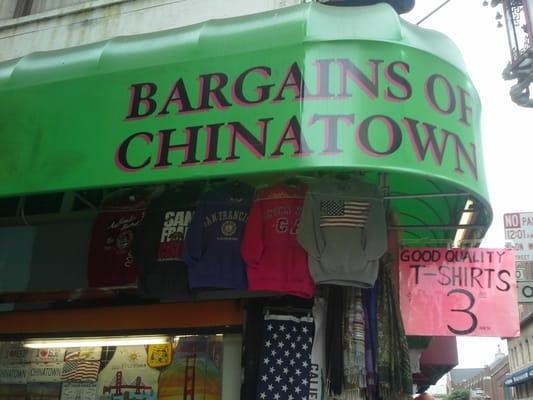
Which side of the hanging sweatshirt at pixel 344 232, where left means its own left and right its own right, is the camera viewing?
front

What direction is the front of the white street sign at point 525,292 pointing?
toward the camera

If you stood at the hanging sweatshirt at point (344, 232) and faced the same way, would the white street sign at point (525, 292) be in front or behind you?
behind

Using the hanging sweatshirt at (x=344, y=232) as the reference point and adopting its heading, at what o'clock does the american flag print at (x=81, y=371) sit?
The american flag print is roughly at 4 o'clock from the hanging sweatshirt.

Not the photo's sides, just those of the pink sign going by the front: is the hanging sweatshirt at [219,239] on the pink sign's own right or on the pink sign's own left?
on the pink sign's own right

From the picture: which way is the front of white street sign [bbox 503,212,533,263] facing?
toward the camera

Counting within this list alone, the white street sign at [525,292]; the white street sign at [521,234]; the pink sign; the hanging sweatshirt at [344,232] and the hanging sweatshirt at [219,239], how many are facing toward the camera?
5
